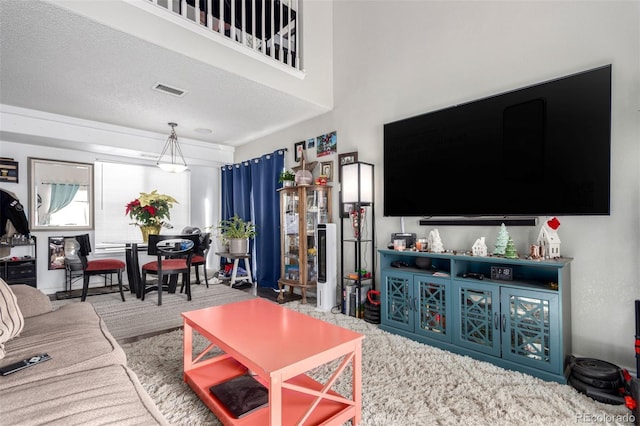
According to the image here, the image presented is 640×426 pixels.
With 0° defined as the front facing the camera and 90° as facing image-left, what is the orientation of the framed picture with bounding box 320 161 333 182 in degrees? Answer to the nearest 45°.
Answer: approximately 45°

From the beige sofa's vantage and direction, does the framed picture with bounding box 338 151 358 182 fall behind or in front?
in front

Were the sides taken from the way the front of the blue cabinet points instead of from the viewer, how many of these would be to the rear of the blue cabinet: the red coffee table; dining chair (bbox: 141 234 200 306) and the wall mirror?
0

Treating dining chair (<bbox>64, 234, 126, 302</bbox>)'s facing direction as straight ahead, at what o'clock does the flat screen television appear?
The flat screen television is roughly at 2 o'clock from the dining chair.

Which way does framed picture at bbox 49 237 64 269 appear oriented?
toward the camera

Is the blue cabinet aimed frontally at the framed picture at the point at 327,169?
no

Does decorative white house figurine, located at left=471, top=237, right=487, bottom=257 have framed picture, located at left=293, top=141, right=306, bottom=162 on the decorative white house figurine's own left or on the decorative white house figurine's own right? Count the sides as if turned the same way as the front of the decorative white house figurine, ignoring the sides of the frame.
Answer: on the decorative white house figurine's own right

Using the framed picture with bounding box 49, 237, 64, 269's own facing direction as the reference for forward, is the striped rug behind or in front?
in front

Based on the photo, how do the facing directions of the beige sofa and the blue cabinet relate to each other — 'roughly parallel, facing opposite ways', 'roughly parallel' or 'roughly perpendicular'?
roughly parallel, facing opposite ways

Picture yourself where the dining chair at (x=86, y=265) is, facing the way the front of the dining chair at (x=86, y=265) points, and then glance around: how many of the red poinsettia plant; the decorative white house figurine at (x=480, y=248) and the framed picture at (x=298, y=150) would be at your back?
0

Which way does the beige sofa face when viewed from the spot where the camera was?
facing to the right of the viewer

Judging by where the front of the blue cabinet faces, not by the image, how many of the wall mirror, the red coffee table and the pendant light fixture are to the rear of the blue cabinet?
0

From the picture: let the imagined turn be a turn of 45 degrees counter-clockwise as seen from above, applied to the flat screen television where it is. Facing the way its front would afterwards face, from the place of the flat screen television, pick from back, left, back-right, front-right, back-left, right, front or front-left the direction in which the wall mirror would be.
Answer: right

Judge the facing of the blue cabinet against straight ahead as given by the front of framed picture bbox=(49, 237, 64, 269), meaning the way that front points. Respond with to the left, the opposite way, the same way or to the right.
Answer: to the right

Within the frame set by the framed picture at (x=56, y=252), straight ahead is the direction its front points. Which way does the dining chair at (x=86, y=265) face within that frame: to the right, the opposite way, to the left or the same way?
to the left

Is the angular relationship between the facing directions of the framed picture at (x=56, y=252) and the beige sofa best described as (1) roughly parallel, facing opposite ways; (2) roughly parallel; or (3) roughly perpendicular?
roughly perpendicular

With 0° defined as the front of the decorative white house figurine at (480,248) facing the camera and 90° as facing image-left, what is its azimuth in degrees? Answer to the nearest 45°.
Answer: approximately 45°

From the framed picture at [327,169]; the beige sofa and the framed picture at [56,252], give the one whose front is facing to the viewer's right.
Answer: the beige sofa

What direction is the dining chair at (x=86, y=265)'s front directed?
to the viewer's right

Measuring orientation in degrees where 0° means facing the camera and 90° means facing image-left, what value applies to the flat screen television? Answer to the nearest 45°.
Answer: approximately 45°

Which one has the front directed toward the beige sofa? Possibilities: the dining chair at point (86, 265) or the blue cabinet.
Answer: the blue cabinet

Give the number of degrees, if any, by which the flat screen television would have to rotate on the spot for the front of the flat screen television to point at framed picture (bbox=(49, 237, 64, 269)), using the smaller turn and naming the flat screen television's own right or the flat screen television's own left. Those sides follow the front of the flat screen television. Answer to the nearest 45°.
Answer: approximately 45° to the flat screen television's own right

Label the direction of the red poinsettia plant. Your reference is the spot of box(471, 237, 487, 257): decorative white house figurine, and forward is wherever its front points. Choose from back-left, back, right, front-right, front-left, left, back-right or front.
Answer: front-right
